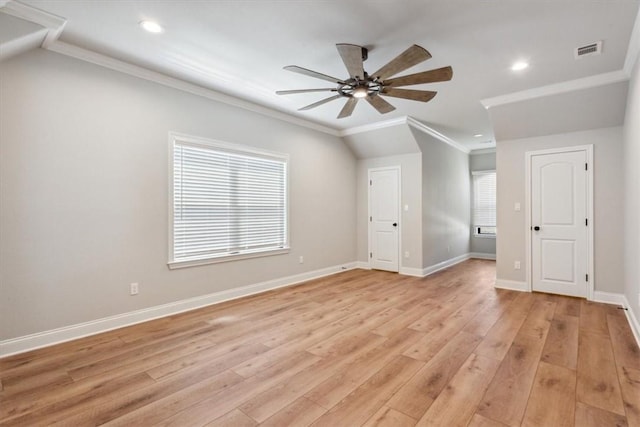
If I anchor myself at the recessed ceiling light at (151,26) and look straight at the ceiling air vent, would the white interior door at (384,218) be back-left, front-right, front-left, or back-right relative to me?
front-left

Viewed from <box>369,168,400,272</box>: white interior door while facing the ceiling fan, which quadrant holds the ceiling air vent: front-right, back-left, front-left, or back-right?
front-left

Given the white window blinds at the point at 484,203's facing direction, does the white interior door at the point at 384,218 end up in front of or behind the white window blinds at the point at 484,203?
in front

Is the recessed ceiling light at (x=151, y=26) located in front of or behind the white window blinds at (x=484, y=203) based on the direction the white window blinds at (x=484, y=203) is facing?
in front

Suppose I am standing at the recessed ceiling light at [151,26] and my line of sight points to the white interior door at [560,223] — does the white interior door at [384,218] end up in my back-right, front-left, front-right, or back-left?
front-left

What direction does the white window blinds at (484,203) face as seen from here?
toward the camera

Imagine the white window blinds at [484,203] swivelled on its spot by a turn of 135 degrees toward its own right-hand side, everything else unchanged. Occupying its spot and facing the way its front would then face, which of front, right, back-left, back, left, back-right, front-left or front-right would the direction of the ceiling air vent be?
back-left

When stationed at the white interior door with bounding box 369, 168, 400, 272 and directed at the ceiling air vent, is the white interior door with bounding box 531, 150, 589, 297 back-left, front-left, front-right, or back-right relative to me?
front-left

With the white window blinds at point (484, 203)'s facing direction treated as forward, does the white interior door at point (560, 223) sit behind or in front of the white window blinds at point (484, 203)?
in front

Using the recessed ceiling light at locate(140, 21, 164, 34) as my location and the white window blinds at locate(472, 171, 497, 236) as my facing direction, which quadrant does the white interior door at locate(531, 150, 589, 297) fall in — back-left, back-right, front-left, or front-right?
front-right

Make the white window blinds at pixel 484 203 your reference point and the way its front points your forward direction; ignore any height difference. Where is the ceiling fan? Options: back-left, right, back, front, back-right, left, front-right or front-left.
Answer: front
